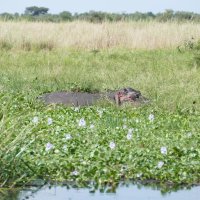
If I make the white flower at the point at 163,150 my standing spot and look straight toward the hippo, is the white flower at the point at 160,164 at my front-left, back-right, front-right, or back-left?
back-left

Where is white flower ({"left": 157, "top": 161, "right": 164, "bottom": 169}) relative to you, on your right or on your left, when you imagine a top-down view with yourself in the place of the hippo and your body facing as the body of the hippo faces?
on your right

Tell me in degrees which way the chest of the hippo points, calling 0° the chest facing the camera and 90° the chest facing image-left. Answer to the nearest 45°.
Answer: approximately 270°

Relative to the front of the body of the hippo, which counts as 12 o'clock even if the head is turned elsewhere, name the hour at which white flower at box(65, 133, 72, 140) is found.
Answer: The white flower is roughly at 3 o'clock from the hippo.

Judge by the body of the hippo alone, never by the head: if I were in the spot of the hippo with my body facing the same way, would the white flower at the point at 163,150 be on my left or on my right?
on my right
